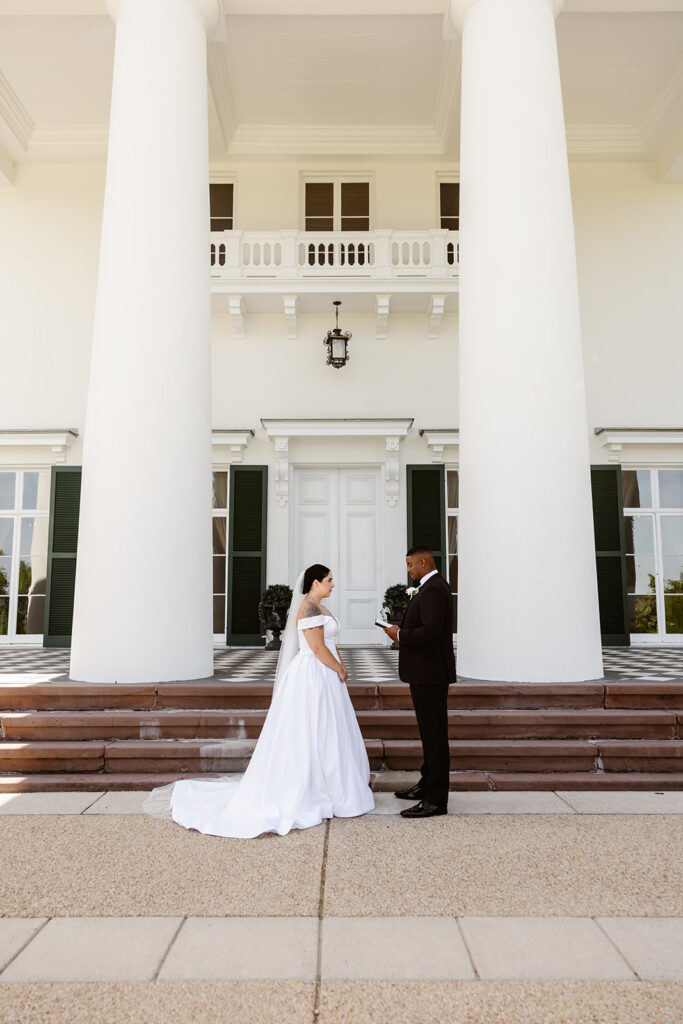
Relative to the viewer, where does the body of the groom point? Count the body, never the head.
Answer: to the viewer's left

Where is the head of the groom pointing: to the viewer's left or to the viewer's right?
to the viewer's left

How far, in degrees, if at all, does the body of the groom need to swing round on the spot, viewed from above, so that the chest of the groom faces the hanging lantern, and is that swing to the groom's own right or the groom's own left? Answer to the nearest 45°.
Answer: approximately 90° to the groom's own right

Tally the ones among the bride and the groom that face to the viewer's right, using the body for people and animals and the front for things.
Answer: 1

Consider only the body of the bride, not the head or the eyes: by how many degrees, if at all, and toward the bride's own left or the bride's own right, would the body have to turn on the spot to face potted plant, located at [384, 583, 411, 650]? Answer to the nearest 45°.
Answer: approximately 90° to the bride's own left

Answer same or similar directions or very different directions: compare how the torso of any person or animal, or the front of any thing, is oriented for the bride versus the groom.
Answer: very different directions

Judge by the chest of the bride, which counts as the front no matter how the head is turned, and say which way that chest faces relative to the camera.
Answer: to the viewer's right

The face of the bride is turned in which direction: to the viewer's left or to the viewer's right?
to the viewer's right

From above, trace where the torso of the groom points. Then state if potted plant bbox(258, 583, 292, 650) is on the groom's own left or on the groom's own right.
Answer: on the groom's own right

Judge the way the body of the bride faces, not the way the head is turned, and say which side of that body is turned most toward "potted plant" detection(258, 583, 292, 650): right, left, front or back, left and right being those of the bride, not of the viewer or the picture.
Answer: left
